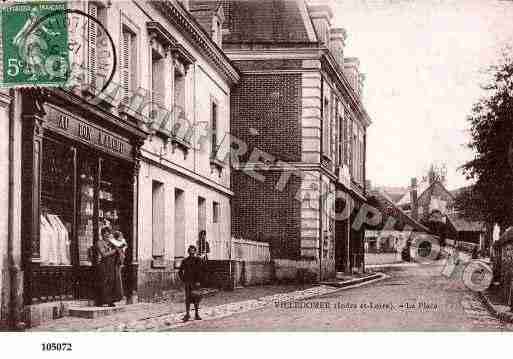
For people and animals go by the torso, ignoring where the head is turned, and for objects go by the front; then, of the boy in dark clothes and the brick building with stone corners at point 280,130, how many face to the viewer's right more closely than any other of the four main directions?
1

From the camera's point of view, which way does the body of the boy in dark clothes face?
toward the camera

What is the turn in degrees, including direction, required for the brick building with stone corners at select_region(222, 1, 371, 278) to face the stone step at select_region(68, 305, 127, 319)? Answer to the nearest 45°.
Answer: approximately 90° to its right

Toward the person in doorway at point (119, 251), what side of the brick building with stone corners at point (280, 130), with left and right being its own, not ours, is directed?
right

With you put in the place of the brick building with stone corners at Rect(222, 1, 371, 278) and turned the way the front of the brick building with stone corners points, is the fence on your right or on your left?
on your right

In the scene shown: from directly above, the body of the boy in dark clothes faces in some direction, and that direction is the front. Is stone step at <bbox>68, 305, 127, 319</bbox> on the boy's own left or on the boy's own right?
on the boy's own right

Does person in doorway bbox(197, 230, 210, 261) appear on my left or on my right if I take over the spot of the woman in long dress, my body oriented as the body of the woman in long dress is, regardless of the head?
on my left

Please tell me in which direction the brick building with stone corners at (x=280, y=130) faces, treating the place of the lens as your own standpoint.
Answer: facing to the right of the viewer

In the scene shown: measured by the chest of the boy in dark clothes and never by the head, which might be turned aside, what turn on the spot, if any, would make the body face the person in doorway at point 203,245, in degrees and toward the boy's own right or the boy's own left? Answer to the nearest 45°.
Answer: approximately 180°
